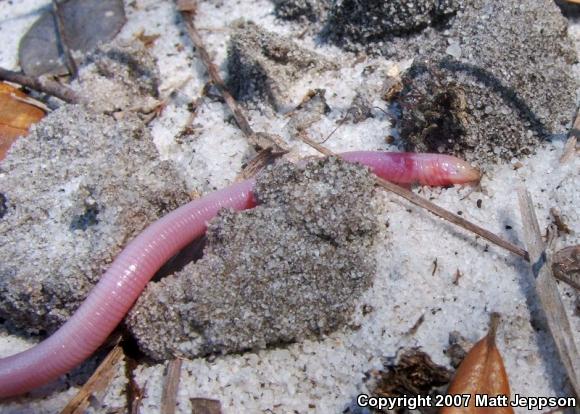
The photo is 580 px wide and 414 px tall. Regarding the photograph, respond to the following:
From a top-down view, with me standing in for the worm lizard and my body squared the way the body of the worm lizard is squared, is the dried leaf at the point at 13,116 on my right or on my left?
on my left

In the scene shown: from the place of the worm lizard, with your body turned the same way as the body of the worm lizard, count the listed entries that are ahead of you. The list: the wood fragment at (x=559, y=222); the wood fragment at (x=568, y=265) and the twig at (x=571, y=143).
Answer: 3

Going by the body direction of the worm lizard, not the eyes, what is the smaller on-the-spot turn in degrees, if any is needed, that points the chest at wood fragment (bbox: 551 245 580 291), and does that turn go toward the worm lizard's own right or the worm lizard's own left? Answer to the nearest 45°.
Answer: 0° — it already faces it

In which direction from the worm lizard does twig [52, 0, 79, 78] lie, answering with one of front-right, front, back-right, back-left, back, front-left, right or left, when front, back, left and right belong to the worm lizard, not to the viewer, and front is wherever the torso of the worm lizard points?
left

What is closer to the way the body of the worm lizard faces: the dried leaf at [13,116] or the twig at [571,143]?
the twig

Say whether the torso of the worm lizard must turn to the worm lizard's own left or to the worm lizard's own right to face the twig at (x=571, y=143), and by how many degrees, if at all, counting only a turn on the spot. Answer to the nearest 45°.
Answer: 0° — it already faces it

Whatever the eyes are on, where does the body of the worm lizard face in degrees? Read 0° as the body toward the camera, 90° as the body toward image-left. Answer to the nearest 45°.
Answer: approximately 270°

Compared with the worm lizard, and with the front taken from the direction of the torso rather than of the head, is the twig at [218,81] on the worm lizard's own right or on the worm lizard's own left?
on the worm lizard's own left

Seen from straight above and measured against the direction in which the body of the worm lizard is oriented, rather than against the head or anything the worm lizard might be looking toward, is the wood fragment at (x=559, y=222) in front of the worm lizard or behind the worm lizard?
in front

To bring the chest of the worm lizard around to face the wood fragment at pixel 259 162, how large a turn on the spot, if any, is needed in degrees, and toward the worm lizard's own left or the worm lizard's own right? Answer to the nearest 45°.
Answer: approximately 45° to the worm lizard's own left

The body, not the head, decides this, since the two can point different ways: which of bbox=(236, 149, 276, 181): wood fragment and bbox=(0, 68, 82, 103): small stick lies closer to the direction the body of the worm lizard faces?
the wood fragment
